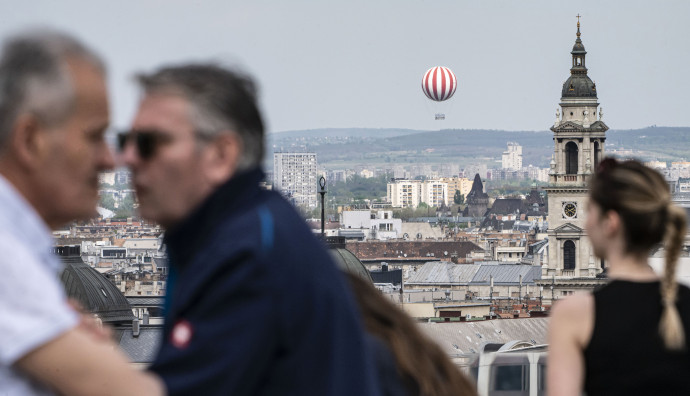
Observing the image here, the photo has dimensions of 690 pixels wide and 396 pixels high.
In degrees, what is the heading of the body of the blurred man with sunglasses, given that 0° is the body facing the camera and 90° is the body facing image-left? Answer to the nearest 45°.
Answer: approximately 90°

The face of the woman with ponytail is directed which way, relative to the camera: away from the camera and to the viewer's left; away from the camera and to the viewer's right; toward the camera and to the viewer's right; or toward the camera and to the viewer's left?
away from the camera and to the viewer's left

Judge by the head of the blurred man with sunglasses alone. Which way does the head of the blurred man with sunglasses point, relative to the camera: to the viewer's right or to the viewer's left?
to the viewer's left
